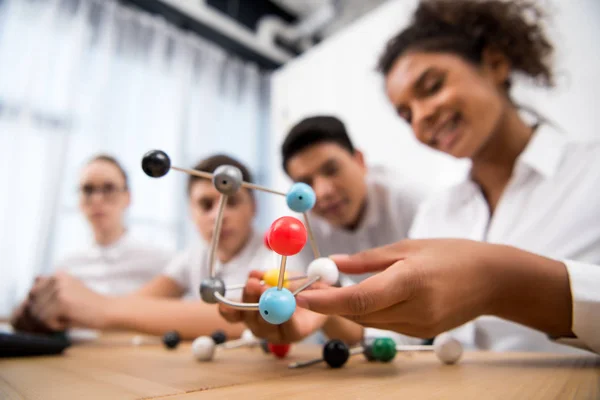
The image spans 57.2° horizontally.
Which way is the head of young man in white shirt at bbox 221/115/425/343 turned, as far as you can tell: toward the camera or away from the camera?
toward the camera

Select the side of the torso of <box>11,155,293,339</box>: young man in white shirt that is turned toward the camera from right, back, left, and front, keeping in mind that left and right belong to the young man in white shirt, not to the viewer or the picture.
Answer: front

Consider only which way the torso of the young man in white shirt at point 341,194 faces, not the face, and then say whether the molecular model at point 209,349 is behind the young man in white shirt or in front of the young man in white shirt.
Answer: in front

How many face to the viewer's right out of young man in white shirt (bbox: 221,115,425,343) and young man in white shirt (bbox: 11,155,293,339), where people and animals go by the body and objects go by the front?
0

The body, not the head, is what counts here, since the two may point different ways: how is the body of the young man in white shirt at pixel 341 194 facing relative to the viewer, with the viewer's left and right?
facing the viewer and to the left of the viewer

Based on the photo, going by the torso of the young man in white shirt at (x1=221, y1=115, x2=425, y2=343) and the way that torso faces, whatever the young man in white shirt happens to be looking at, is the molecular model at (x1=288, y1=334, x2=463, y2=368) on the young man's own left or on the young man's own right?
on the young man's own left
